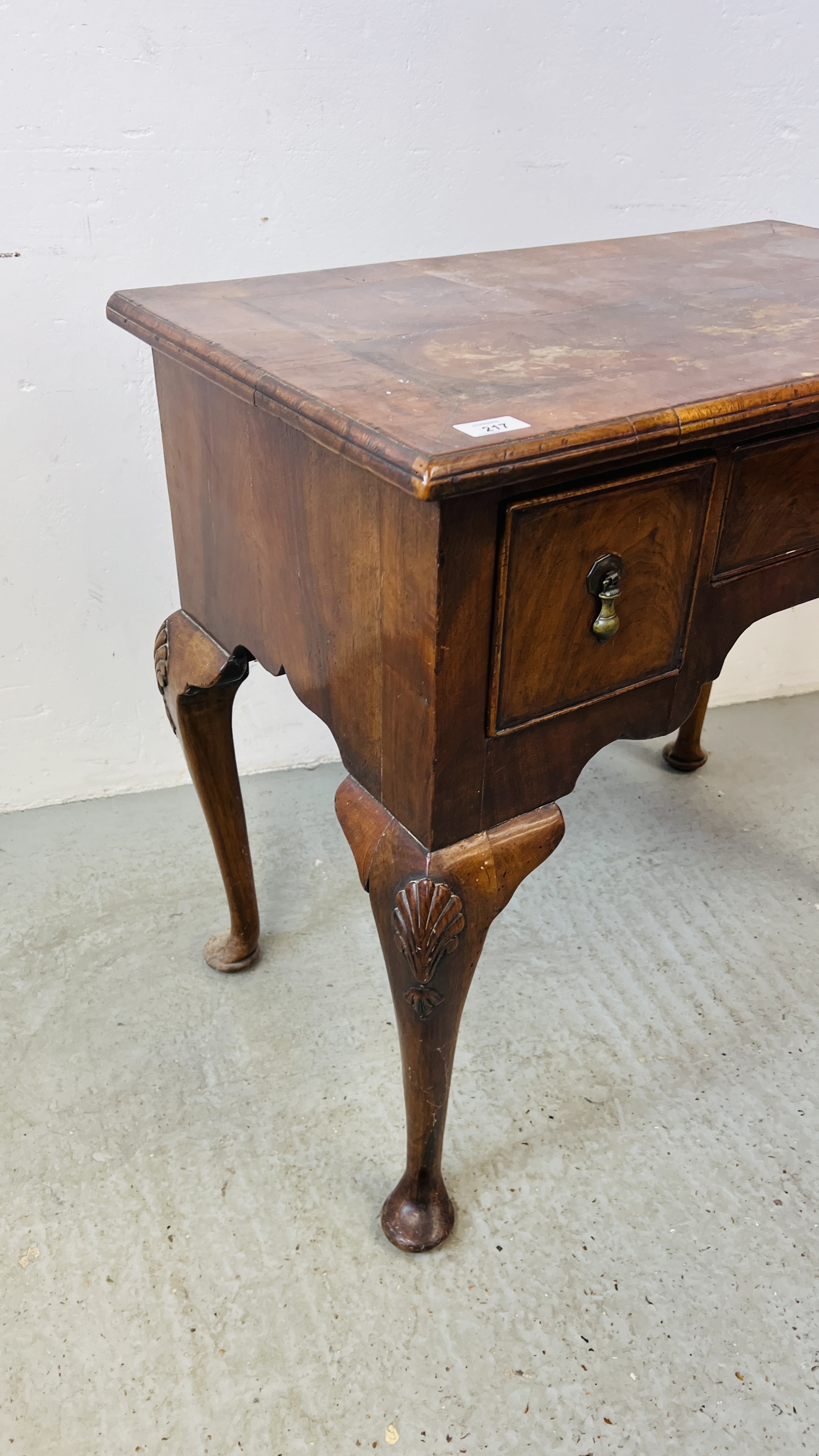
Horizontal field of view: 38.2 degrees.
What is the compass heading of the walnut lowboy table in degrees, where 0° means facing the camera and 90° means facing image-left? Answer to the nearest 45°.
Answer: approximately 315°
